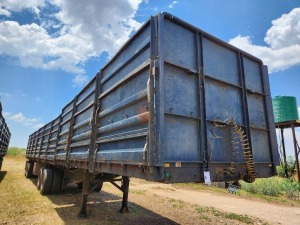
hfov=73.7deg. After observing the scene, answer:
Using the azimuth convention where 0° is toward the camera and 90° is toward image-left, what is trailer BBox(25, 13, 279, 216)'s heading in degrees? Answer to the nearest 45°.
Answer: approximately 315°

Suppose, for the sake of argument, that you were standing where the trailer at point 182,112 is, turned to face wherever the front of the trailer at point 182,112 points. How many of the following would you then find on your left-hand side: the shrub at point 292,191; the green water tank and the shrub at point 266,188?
3

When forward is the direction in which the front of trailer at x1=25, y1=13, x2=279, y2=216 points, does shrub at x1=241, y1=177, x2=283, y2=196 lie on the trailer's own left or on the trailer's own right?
on the trailer's own left

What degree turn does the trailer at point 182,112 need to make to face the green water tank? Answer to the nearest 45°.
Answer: approximately 90° to its left

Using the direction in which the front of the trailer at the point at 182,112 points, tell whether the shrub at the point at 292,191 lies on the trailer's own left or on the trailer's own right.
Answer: on the trailer's own left
